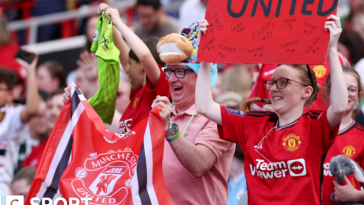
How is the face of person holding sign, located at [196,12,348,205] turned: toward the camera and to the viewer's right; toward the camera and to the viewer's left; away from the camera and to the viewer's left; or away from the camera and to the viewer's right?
toward the camera and to the viewer's left

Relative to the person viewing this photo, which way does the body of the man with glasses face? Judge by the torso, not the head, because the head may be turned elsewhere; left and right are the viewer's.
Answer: facing the viewer and to the left of the viewer
